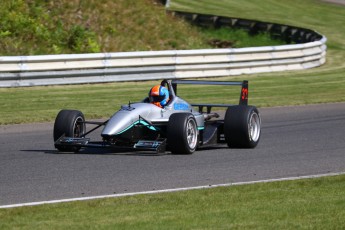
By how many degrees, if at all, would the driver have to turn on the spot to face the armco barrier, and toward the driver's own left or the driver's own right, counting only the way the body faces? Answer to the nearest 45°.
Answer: approximately 135° to the driver's own right

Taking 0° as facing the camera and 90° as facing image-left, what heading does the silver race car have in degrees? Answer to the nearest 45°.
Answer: approximately 45°
